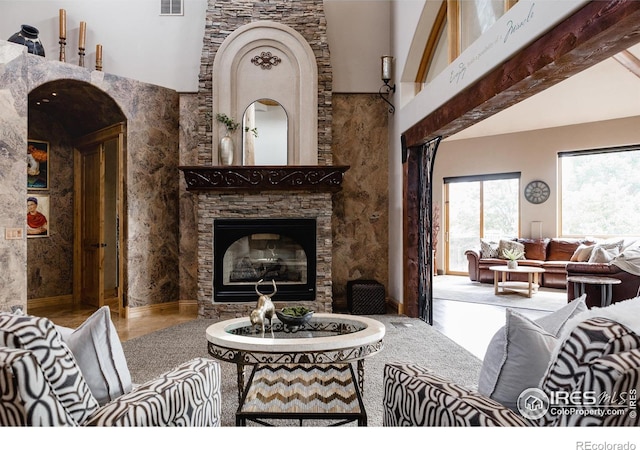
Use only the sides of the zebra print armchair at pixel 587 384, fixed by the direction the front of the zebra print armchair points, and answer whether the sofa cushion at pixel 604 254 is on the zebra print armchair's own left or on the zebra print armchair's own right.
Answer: on the zebra print armchair's own right

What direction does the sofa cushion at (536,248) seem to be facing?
toward the camera

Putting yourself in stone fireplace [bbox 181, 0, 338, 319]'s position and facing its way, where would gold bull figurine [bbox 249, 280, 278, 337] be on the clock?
The gold bull figurine is roughly at 12 o'clock from the stone fireplace.

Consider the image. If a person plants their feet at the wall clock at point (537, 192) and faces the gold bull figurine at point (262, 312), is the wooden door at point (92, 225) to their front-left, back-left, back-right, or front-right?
front-right

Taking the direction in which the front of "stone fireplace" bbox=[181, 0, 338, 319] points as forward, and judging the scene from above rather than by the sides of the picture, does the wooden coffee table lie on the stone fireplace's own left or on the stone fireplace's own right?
on the stone fireplace's own left

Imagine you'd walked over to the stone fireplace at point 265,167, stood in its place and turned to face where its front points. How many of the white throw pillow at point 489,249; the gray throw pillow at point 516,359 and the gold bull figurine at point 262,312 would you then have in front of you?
2

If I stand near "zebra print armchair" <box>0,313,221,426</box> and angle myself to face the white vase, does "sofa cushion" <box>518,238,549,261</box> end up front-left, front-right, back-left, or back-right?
front-right

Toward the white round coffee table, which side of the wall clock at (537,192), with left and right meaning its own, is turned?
front

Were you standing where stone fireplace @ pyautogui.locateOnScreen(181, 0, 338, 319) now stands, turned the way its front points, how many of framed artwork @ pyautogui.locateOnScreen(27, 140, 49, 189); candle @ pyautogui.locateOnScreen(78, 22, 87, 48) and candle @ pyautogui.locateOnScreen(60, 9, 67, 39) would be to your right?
3

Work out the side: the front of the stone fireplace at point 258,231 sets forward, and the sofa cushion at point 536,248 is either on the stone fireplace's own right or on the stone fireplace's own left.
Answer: on the stone fireplace's own left

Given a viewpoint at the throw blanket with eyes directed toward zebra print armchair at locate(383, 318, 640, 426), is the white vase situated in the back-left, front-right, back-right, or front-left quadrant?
front-right

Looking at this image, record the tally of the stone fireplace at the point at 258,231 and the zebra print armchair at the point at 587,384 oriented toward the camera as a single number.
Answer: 1

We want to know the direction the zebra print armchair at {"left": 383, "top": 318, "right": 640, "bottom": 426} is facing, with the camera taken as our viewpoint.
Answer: facing away from the viewer and to the left of the viewer

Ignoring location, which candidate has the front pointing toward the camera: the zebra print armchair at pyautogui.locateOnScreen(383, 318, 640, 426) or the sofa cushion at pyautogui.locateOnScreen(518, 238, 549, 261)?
the sofa cushion

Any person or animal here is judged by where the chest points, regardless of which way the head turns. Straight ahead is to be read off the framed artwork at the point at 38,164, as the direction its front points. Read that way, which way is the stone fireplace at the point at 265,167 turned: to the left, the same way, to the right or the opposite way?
to the right

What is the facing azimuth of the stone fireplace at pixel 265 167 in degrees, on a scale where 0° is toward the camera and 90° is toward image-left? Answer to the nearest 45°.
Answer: approximately 0°

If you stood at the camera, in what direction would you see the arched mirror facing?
facing the viewer

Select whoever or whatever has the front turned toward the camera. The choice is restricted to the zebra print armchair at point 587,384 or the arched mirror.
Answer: the arched mirror

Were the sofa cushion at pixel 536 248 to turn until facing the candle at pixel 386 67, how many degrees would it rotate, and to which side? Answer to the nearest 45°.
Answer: approximately 45° to its right
